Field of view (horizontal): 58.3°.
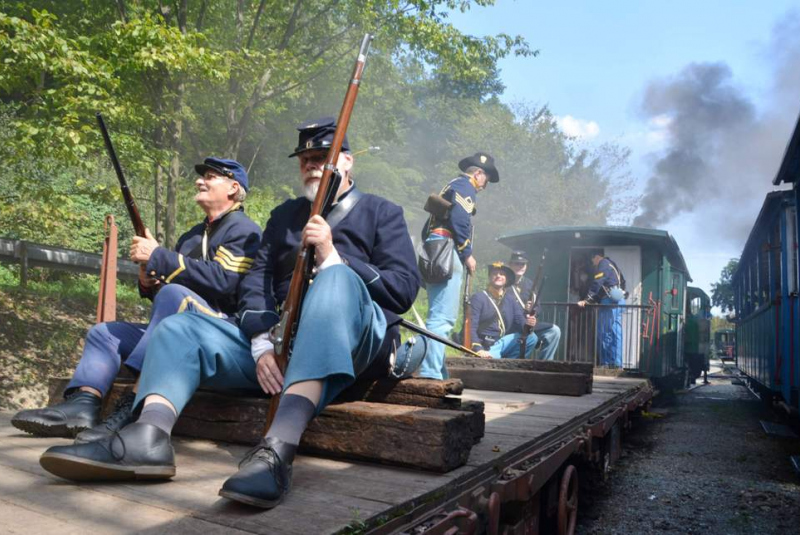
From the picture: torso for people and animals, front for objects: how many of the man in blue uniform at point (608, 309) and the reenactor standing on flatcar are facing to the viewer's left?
1

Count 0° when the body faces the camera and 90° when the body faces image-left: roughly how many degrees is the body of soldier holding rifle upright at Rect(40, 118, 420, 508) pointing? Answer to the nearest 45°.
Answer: approximately 45°

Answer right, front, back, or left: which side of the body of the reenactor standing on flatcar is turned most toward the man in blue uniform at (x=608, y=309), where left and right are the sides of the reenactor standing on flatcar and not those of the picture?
left

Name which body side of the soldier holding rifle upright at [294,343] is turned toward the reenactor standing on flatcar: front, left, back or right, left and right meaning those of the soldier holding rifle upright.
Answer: back

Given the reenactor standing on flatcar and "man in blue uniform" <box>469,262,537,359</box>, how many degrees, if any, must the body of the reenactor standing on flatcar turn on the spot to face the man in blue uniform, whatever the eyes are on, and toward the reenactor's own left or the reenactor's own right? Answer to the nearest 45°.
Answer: approximately 90° to the reenactor's own left

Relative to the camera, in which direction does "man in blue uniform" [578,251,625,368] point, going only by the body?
to the viewer's left
